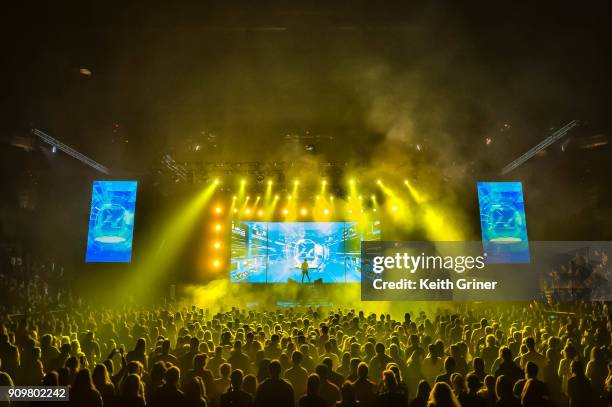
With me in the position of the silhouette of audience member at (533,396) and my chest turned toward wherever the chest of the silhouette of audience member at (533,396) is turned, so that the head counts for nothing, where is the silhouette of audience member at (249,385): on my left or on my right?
on my left

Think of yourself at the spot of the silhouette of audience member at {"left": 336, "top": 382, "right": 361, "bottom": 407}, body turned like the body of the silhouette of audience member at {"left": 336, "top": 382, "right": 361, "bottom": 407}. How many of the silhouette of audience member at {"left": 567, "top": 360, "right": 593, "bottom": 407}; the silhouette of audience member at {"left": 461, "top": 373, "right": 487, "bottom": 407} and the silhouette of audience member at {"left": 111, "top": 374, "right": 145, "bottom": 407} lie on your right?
2

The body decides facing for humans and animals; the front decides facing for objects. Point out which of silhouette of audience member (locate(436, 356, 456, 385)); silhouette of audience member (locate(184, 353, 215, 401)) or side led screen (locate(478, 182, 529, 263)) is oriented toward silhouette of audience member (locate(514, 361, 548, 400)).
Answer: the side led screen

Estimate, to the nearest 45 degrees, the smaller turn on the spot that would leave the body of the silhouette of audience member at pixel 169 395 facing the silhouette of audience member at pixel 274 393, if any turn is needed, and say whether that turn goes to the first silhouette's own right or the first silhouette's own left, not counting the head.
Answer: approximately 90° to the first silhouette's own right

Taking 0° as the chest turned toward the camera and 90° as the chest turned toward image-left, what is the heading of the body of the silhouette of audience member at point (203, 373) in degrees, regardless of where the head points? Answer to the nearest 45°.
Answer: approximately 180°

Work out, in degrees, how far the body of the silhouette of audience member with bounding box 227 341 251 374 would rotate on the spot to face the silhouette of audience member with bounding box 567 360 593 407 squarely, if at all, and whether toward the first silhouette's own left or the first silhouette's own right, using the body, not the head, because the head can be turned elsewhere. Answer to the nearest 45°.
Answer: approximately 135° to the first silhouette's own right

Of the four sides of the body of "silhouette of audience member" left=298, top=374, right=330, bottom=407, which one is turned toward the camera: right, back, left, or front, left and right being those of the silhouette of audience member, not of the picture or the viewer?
back

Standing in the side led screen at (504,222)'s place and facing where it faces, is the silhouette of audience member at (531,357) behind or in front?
in front

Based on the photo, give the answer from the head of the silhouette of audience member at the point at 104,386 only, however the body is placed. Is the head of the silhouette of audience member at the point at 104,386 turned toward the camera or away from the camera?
away from the camera

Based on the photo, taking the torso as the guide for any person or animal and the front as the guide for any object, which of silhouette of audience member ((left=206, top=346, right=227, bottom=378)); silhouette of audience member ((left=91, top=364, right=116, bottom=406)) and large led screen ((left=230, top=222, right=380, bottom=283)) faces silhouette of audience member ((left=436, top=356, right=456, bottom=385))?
the large led screen

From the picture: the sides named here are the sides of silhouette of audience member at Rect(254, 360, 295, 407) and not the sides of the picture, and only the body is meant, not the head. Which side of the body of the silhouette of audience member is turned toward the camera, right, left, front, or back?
back

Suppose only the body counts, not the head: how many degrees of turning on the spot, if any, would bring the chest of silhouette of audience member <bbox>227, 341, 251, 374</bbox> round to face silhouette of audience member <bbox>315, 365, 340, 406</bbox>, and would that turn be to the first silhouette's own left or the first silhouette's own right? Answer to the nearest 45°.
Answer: approximately 135° to the first silhouette's own right

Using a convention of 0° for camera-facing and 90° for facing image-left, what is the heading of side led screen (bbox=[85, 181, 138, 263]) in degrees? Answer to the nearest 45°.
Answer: approximately 0°

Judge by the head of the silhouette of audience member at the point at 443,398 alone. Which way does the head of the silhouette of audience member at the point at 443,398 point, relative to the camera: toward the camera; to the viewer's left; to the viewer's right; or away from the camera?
away from the camera

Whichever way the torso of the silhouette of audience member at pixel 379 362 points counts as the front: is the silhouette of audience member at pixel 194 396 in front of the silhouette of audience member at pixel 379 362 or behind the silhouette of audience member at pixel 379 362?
behind

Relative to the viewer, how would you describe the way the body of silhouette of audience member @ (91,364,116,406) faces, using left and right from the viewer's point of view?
facing away from the viewer

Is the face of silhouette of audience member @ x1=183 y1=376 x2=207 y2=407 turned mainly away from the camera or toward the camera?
away from the camera
